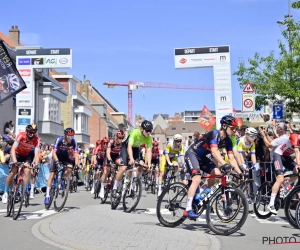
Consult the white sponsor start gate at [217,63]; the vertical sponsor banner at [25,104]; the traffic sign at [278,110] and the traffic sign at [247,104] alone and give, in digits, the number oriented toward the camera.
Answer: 4

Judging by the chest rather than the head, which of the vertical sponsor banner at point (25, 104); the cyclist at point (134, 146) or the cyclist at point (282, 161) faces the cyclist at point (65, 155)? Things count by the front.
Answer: the vertical sponsor banner

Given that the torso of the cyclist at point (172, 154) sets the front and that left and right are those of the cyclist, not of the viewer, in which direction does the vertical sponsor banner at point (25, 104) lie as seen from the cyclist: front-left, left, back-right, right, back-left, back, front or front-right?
back

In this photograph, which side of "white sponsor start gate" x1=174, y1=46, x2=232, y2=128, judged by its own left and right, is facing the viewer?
front

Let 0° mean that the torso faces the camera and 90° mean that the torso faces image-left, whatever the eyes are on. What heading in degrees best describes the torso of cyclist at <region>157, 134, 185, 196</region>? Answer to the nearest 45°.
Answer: approximately 315°

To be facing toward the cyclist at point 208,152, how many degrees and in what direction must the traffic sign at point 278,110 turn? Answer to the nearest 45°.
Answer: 0° — it already faces them

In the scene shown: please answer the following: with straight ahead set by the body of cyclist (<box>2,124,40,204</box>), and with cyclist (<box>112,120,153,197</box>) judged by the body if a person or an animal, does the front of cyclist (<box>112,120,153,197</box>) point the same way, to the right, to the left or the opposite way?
the same way

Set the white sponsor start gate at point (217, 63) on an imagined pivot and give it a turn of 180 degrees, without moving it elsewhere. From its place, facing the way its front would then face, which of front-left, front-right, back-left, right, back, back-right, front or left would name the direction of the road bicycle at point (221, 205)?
back

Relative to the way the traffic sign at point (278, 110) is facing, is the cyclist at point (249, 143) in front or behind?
in front

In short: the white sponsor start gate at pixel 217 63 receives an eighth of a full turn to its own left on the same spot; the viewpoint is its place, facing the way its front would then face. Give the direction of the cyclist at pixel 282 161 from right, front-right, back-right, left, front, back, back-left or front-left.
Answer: front-right

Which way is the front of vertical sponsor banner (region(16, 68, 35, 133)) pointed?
toward the camera

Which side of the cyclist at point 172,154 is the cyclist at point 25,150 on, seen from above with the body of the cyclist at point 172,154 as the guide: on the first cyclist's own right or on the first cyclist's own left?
on the first cyclist's own right

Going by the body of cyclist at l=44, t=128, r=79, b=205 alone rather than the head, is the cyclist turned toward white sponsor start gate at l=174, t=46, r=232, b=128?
no

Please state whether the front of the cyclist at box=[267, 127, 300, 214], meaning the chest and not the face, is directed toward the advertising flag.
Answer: no

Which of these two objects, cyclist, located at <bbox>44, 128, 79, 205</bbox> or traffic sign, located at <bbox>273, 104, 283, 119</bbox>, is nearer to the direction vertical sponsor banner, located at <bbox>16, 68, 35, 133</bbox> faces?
the cyclist

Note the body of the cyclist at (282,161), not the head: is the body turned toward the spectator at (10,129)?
no
